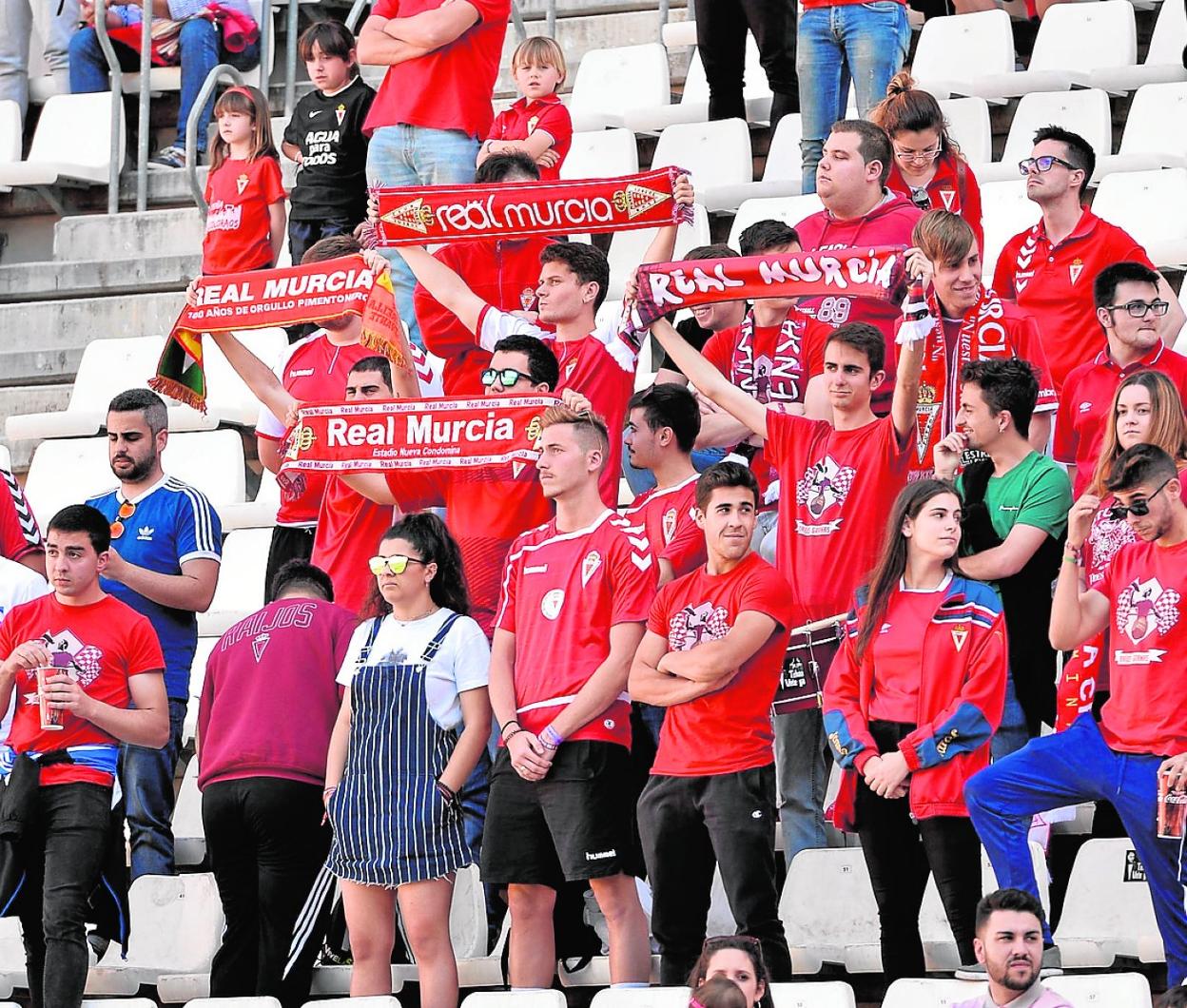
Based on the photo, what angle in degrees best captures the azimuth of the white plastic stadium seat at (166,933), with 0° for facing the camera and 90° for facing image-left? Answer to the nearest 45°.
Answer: approximately 45°

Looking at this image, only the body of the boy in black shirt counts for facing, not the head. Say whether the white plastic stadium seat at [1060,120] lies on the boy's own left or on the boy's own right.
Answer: on the boy's own left

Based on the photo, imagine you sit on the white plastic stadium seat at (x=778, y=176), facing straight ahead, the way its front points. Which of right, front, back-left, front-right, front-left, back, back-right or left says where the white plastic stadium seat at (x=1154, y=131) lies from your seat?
back-left

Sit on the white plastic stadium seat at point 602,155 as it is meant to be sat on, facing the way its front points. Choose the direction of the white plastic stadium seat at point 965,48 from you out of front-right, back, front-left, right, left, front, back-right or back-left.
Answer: back-left

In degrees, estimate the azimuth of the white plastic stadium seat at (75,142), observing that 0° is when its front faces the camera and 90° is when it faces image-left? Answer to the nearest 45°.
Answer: approximately 45°

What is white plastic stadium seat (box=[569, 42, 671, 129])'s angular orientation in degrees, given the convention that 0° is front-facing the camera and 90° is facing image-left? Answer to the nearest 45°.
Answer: approximately 45°

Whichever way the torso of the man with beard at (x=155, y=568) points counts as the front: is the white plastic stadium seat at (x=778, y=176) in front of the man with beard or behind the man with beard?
behind

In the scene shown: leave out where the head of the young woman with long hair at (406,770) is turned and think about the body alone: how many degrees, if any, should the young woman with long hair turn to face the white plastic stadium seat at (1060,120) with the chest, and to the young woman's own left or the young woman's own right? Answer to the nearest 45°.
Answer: approximately 180°

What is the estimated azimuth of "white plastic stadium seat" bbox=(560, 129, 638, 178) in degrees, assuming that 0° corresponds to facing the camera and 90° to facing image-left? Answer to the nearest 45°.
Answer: approximately 45°
